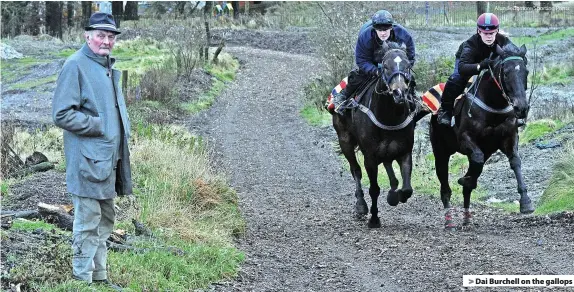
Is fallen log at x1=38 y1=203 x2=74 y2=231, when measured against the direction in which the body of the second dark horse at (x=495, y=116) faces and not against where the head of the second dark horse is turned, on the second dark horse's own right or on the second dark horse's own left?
on the second dark horse's own right

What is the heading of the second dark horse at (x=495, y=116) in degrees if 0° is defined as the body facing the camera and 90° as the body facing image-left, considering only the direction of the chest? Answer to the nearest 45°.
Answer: approximately 315°

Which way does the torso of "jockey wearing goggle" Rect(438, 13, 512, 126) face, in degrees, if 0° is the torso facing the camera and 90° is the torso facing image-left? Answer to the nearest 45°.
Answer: approximately 315°

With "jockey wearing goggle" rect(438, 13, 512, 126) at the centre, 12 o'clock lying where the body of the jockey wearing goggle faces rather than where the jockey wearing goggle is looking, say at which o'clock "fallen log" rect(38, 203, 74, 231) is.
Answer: The fallen log is roughly at 3 o'clock from the jockey wearing goggle.
